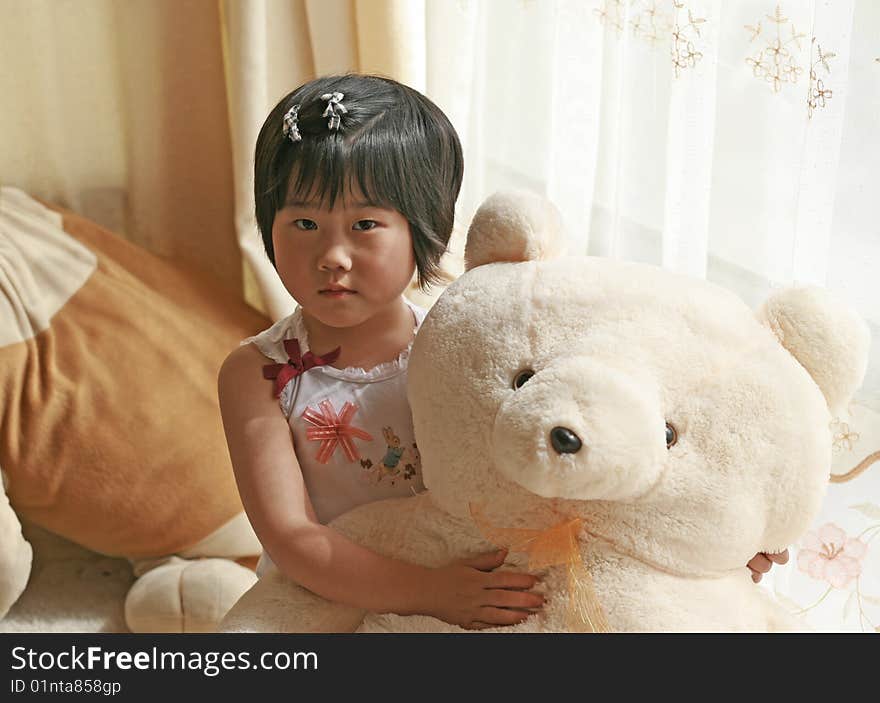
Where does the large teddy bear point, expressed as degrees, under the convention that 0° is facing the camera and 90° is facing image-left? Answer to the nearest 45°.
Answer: approximately 45°

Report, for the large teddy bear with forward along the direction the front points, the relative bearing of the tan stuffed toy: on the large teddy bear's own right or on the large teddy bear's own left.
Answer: on the large teddy bear's own right
